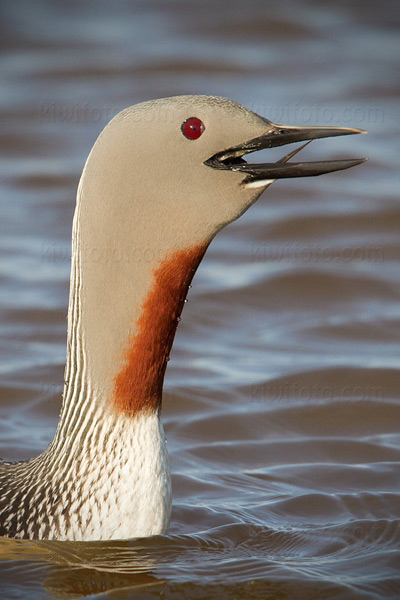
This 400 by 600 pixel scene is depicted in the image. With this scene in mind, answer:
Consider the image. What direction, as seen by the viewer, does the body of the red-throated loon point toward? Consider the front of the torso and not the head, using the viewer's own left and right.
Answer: facing to the right of the viewer
